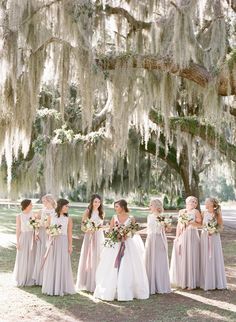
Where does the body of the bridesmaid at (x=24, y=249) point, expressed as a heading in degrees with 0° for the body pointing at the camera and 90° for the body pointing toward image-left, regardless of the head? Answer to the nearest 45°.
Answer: approximately 315°

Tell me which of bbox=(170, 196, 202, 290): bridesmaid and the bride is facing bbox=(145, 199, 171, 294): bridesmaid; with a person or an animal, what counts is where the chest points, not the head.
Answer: bbox=(170, 196, 202, 290): bridesmaid

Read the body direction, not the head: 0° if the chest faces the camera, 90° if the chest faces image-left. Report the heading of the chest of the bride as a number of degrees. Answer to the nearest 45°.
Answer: approximately 0°

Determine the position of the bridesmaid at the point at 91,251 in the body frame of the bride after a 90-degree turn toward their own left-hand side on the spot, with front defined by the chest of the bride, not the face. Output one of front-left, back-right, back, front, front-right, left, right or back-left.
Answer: back-left
